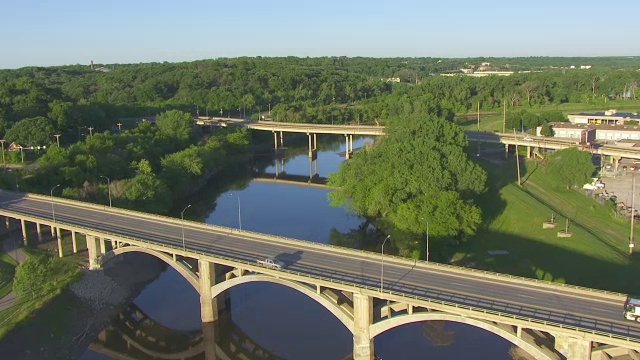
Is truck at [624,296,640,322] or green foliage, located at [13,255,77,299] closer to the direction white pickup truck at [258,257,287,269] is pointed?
the truck

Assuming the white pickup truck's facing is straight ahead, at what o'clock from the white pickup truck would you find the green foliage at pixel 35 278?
The green foliage is roughly at 5 o'clock from the white pickup truck.

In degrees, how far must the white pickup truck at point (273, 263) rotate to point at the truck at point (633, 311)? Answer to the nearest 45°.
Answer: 0° — it already faces it

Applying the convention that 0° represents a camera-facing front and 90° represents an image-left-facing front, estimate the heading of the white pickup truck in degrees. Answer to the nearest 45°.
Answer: approximately 315°
